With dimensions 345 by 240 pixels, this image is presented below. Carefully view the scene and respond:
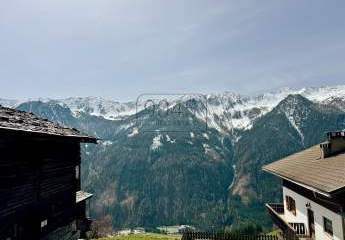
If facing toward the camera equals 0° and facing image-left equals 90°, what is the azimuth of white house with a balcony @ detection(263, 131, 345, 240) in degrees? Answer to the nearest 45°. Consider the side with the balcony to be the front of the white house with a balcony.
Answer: approximately 45°
